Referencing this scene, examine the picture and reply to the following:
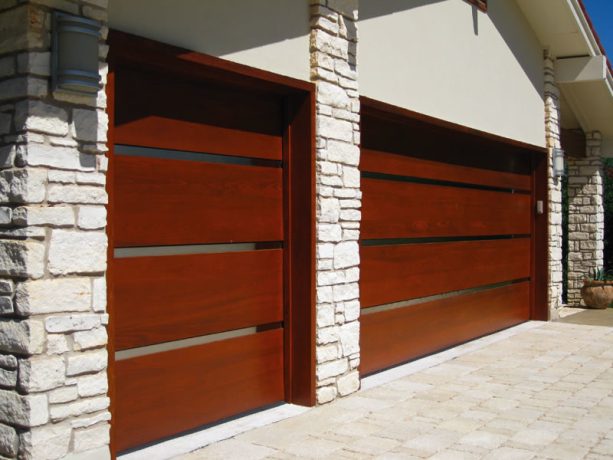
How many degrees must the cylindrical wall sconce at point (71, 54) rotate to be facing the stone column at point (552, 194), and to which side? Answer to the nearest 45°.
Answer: approximately 90° to its left

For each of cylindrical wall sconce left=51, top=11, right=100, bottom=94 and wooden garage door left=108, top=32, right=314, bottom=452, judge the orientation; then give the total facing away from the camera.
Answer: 0

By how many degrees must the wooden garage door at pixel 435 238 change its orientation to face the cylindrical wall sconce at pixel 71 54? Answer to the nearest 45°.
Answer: approximately 45° to its right

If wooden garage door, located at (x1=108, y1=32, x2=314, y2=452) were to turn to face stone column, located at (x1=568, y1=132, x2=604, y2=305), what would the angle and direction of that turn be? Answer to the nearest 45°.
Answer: approximately 90° to its left

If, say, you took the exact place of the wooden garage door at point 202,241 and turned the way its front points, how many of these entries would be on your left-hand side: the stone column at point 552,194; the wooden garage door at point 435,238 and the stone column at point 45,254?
2

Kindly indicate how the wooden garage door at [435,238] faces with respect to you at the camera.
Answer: facing the viewer and to the right of the viewer

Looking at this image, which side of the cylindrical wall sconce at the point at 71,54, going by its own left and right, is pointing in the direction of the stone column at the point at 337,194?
left

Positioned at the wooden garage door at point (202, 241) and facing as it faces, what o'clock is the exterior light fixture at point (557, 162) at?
The exterior light fixture is roughly at 9 o'clock from the wooden garage door.

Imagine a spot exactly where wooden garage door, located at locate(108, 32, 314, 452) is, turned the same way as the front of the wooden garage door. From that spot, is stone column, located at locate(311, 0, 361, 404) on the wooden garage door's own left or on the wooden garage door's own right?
on the wooden garage door's own left

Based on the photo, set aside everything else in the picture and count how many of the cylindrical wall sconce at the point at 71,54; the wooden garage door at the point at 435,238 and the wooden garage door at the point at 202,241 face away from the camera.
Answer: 0

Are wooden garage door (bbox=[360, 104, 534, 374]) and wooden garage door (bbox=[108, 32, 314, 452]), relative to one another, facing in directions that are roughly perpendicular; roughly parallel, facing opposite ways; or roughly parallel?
roughly parallel

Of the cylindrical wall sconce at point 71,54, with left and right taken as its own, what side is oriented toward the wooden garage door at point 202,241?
left
